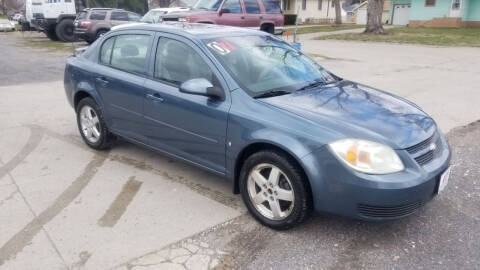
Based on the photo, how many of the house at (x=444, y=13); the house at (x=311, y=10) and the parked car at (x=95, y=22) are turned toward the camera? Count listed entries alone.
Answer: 2

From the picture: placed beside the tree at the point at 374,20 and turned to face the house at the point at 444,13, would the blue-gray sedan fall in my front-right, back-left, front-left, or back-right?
back-right

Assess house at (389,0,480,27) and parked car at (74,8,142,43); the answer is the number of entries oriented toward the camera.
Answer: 1

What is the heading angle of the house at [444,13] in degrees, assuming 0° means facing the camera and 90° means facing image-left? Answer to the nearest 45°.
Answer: approximately 0°

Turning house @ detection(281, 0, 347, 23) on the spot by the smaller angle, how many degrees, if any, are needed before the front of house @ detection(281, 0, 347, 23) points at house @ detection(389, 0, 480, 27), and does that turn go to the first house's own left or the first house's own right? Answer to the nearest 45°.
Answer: approximately 45° to the first house's own left

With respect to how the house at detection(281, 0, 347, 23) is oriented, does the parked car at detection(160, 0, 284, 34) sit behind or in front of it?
in front

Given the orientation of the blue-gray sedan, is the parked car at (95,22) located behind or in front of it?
behind

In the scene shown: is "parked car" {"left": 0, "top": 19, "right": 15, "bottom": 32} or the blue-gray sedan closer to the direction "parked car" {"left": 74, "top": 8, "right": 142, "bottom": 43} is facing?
the parked car

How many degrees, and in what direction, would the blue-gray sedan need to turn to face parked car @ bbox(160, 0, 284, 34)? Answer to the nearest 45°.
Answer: approximately 135° to its left

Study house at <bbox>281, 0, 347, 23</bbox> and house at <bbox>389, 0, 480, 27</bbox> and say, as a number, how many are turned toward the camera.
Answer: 2

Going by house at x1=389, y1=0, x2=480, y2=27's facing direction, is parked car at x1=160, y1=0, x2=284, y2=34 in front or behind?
in front

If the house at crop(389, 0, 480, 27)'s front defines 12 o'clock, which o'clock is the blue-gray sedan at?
The blue-gray sedan is roughly at 12 o'clock from the house.
